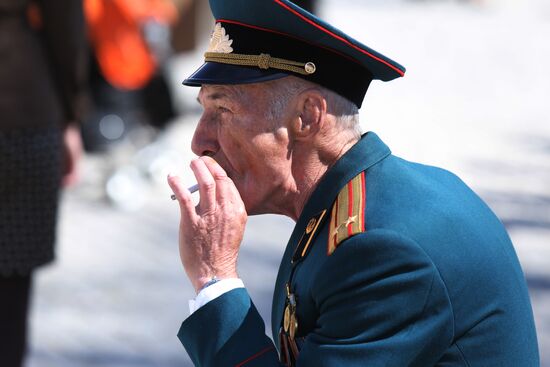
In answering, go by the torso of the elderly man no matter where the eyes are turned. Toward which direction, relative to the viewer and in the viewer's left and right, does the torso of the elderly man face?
facing to the left of the viewer

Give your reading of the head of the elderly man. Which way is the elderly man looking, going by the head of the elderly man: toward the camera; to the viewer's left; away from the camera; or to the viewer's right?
to the viewer's left
